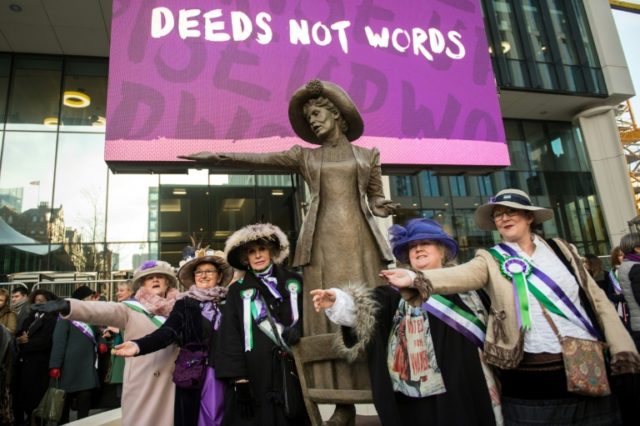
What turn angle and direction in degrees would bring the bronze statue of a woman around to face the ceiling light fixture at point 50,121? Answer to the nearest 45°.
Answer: approximately 135° to its right

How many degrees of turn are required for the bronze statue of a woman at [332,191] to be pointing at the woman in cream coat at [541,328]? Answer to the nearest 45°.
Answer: approximately 45° to its left

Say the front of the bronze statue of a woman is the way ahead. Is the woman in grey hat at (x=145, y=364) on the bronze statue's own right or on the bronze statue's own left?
on the bronze statue's own right

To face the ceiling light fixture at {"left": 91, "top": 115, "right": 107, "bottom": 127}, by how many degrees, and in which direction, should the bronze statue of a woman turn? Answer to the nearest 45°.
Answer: approximately 135° to its right

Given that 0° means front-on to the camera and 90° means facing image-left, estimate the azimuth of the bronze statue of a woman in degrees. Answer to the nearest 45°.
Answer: approximately 0°

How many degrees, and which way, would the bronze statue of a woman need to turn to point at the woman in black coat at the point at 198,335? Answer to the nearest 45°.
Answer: approximately 90° to its right

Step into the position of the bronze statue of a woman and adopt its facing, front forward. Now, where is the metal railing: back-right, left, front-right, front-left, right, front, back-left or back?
back-right

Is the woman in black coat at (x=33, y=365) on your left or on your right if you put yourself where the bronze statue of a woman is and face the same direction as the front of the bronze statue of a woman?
on your right

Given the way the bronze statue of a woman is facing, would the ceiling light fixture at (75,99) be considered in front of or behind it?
behind
